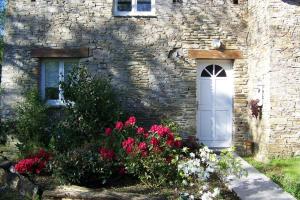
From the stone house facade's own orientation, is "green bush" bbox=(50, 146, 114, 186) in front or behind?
in front

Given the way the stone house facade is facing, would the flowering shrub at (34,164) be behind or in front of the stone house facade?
in front

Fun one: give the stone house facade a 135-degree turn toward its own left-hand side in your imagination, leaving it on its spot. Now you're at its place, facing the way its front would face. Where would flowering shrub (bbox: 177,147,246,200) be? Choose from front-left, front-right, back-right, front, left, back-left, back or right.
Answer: back-right

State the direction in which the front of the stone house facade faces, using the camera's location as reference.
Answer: facing the viewer

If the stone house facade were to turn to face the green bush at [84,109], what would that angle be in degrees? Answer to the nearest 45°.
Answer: approximately 45° to its right

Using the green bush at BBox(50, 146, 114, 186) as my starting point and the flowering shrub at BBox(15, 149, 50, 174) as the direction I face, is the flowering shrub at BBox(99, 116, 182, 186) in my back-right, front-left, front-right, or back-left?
back-right

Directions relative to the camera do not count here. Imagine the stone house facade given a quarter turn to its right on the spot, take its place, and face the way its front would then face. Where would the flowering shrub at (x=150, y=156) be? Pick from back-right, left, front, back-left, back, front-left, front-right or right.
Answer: left

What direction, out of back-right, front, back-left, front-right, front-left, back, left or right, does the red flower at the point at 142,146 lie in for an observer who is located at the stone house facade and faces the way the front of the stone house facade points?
front
